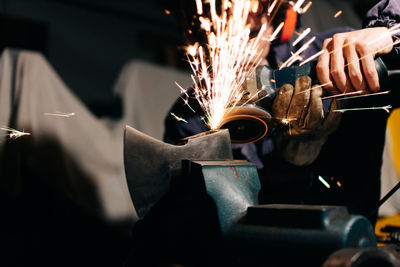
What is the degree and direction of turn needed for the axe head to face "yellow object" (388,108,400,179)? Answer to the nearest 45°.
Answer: approximately 135° to its right

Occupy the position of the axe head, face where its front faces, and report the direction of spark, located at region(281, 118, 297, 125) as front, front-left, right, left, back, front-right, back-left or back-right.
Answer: back-right

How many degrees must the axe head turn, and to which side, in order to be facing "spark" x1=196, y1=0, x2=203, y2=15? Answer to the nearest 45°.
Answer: approximately 90° to its right

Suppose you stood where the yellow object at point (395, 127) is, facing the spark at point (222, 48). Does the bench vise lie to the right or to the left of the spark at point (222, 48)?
left

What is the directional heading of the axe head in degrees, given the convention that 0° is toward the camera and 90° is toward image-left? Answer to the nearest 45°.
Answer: approximately 90°

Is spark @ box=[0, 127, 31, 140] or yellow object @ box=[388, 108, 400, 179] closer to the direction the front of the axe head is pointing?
the spark

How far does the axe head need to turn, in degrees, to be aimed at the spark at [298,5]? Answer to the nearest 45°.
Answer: approximately 135° to its right
